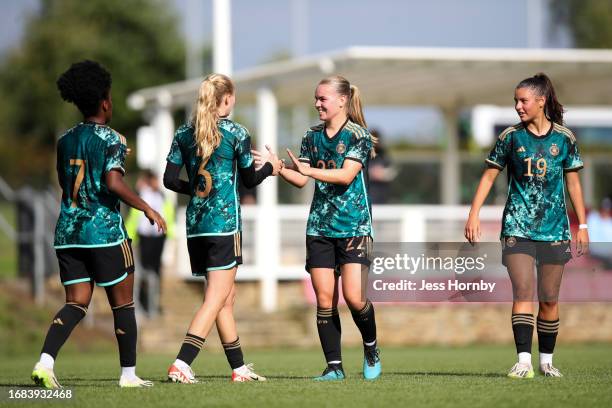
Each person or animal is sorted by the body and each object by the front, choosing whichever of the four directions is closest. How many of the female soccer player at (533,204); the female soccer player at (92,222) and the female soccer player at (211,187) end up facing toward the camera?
1

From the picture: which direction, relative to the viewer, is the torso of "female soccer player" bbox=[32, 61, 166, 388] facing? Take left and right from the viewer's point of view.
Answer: facing away from the viewer and to the right of the viewer

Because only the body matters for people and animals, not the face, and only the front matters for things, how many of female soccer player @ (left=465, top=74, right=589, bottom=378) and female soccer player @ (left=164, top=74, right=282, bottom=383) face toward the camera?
1

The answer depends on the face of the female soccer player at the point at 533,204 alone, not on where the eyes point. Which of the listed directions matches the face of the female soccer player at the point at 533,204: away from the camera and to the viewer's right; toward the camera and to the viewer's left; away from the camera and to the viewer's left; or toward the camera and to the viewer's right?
toward the camera and to the viewer's left

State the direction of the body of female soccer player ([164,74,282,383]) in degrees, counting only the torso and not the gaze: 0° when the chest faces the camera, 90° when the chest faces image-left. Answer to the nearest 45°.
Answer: approximately 225°

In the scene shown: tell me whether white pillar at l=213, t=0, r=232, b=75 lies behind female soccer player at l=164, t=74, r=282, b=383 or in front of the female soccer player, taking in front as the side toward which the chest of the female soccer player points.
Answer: in front

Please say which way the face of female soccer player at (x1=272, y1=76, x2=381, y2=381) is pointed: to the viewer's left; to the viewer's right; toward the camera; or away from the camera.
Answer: to the viewer's left

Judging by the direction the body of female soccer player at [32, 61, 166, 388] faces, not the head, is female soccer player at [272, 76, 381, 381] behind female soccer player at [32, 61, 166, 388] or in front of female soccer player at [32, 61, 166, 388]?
in front

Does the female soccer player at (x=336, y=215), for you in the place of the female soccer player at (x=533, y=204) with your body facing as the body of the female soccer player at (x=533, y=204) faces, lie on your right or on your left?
on your right

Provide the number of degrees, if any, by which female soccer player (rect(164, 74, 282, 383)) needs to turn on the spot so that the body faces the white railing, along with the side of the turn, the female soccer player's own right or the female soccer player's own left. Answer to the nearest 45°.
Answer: approximately 45° to the female soccer player's own left

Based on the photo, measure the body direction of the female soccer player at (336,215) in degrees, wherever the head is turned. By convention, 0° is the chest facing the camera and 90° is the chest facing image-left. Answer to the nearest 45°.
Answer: approximately 45°

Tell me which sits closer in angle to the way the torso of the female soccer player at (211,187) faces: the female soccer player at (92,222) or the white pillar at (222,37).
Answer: the white pillar

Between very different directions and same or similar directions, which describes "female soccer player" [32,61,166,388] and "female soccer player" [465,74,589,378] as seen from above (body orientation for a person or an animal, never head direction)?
very different directions

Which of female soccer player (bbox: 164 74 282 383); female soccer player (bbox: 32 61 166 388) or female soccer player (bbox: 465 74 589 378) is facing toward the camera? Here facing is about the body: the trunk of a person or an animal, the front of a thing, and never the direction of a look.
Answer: female soccer player (bbox: 465 74 589 378)
